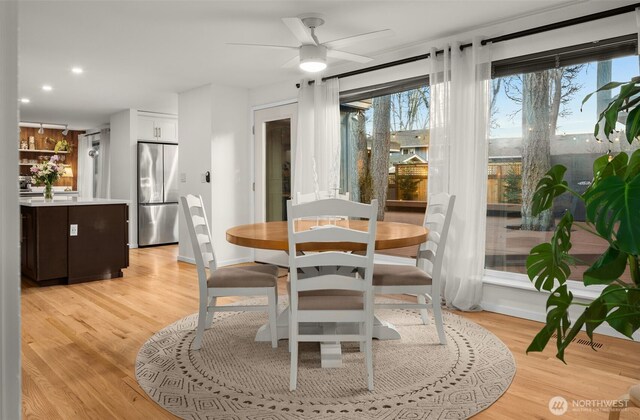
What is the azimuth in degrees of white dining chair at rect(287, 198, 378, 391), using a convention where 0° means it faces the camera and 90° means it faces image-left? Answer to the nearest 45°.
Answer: approximately 180°

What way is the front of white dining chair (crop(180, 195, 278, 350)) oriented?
to the viewer's right

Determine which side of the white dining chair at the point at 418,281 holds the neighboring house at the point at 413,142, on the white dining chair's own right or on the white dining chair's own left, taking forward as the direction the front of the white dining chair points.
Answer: on the white dining chair's own right

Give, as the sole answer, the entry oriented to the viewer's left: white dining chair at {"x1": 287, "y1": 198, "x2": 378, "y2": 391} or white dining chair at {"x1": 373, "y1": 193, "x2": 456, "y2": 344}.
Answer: white dining chair at {"x1": 373, "y1": 193, "x2": 456, "y2": 344}

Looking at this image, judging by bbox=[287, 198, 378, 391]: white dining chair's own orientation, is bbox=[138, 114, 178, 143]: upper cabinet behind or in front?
in front

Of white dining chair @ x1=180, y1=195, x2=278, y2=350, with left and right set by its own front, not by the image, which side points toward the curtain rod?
front

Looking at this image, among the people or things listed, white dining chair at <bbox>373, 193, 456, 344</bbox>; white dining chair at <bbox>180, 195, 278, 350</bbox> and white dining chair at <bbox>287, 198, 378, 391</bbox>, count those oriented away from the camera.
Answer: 1

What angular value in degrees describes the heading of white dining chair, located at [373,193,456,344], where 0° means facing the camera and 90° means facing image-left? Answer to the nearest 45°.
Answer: approximately 90°

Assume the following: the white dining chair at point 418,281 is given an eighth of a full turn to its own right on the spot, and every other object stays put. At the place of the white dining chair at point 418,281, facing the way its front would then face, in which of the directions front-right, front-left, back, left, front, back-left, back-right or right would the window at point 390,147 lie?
front-right

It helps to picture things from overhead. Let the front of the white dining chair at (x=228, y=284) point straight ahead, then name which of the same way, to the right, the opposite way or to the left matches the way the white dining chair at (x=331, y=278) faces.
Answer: to the left

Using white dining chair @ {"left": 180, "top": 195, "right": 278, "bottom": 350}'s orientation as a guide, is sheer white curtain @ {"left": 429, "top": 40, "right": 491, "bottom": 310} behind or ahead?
ahead
